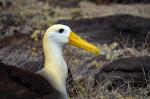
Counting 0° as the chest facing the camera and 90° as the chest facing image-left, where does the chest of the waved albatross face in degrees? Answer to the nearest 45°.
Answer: approximately 270°
